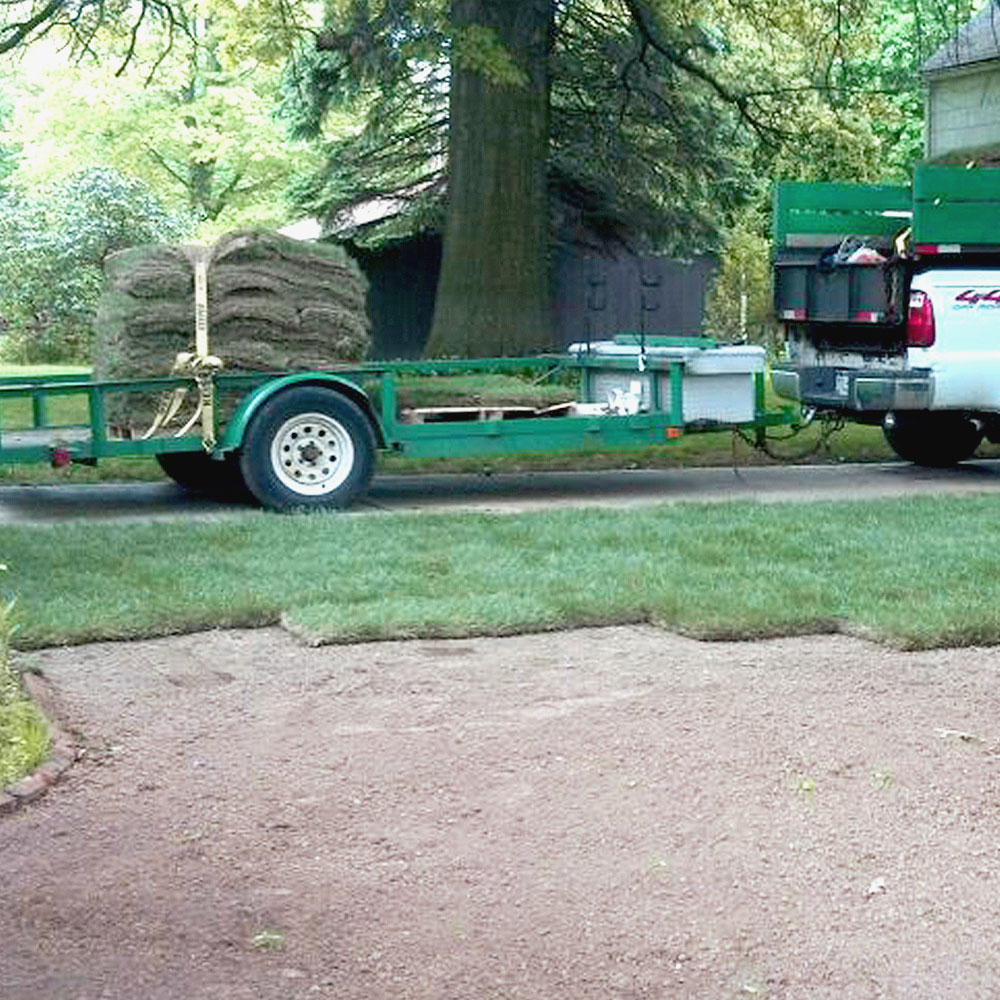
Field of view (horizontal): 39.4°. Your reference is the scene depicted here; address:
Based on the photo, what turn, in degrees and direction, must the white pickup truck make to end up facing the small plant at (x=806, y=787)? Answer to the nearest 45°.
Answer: approximately 135° to its right

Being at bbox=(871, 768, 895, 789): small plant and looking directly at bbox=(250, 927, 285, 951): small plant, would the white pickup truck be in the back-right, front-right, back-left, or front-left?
back-right

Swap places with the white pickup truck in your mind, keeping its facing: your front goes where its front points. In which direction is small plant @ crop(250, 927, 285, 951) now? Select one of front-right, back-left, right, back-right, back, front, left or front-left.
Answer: back-right

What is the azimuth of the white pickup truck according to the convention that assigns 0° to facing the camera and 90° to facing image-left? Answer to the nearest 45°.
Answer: approximately 225°

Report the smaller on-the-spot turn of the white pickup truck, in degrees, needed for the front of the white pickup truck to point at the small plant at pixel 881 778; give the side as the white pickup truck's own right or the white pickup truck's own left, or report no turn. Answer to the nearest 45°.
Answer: approximately 135° to the white pickup truck's own right

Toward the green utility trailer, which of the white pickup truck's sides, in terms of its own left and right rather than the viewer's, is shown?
back

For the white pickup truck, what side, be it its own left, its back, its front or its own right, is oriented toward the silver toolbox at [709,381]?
back
